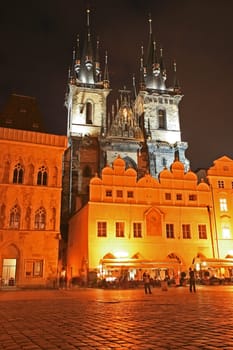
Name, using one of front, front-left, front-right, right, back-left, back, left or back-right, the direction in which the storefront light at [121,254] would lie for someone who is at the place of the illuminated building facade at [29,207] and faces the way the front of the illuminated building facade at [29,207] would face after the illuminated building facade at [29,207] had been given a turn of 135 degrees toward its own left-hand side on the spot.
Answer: front-right

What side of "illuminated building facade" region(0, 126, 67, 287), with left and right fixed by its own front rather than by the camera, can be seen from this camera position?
front
